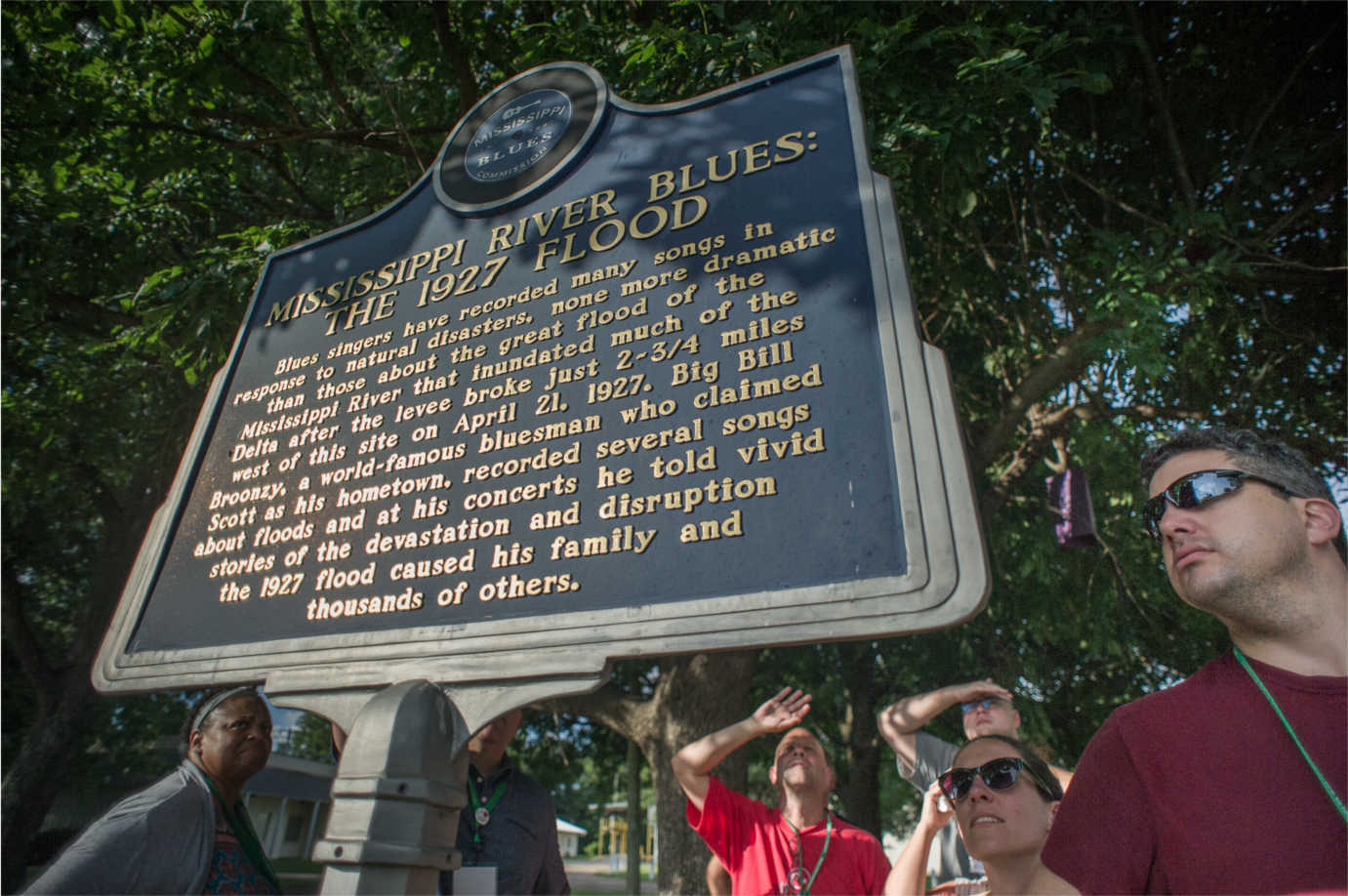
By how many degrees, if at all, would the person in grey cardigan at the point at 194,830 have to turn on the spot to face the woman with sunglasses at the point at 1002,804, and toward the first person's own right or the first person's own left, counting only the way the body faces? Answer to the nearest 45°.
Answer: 0° — they already face them

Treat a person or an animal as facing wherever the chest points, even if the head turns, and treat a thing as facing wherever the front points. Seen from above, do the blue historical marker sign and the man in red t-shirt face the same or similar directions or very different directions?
same or similar directions

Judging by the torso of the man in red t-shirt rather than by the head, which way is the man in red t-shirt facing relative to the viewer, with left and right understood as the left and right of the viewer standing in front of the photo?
facing the viewer

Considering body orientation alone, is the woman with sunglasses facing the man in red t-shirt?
no

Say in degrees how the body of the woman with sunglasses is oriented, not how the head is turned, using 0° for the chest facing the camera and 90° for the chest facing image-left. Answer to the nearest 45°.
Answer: approximately 45°

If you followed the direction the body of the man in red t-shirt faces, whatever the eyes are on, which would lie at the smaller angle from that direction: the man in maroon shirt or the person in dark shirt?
the man in maroon shirt

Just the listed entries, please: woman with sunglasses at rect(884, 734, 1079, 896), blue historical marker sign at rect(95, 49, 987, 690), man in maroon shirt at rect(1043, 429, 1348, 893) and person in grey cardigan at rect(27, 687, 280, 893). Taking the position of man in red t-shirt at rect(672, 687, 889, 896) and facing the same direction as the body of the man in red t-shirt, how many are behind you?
0

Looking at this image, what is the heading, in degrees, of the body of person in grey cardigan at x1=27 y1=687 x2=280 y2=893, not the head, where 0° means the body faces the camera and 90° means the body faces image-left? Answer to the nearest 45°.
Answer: approximately 315°

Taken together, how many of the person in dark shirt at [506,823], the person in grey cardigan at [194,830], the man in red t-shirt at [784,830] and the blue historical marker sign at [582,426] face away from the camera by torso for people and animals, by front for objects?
0

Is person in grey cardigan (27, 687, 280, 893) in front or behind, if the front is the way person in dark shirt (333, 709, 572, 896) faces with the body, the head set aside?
in front

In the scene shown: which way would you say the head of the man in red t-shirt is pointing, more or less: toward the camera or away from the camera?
toward the camera

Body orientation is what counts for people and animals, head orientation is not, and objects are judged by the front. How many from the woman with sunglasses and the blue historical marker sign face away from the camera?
0

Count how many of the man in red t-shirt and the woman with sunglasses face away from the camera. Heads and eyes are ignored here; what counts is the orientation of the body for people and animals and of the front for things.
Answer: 0

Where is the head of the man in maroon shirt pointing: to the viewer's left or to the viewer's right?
to the viewer's left

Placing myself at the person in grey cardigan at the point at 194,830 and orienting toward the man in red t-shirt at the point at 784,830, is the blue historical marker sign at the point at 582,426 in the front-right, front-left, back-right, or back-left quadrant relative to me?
front-right

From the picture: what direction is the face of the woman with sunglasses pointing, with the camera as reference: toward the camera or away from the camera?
toward the camera

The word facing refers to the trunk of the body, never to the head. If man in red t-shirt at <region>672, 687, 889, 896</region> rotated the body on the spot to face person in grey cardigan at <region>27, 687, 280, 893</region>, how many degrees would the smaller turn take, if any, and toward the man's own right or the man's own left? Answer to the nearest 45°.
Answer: approximately 45° to the man's own right
